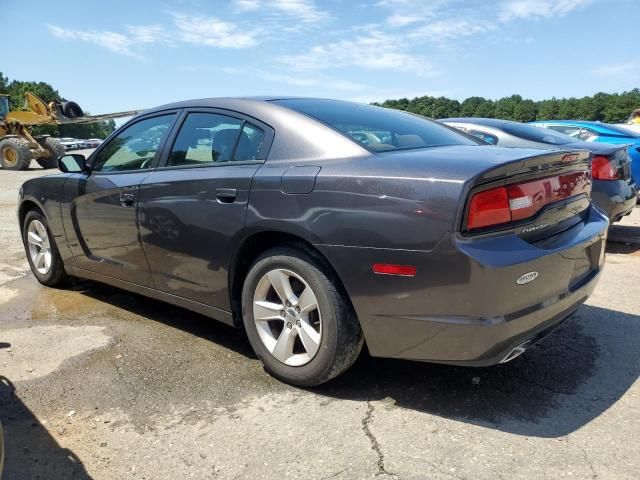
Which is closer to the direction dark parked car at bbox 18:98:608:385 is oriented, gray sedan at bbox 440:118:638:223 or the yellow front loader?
the yellow front loader

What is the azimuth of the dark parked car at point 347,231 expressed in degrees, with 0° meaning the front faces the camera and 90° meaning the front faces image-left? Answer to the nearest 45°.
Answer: approximately 135°

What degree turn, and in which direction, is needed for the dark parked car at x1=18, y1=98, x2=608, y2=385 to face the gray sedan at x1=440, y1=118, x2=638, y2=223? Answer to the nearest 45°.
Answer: approximately 90° to its right

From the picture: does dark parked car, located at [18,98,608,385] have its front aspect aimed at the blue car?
no

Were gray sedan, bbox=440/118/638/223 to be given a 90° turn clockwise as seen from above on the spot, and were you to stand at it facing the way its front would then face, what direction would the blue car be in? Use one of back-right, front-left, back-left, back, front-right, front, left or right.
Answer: front-left

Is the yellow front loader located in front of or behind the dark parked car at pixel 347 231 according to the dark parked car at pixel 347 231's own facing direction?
in front

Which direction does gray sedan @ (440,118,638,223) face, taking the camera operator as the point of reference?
facing away from the viewer and to the left of the viewer

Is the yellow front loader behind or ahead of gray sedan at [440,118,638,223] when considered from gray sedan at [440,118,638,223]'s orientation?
ahead

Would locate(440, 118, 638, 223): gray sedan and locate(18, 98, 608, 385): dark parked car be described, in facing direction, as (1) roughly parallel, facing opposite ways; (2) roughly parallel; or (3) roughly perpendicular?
roughly parallel

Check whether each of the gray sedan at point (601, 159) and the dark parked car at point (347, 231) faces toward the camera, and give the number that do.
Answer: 0

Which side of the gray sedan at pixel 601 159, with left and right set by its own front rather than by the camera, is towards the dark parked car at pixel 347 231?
left
